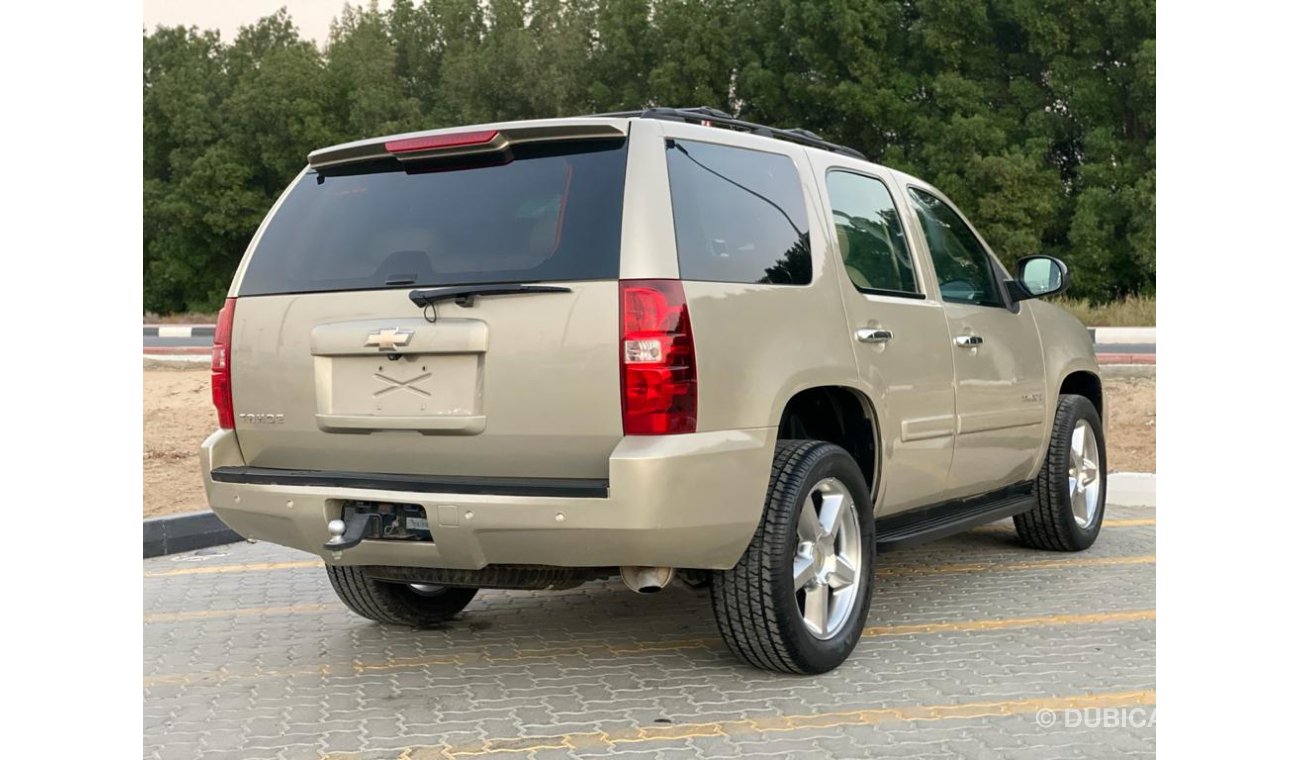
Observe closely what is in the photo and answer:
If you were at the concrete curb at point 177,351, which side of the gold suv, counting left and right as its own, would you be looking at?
left

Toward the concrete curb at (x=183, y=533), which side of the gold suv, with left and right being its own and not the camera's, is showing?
left

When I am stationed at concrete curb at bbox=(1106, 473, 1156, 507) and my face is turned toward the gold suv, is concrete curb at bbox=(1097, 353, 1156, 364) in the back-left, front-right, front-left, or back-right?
back-right

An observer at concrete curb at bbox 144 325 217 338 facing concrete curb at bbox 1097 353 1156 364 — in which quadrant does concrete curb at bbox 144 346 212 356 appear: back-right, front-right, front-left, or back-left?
front-right

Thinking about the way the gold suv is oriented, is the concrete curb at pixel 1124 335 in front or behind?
in front

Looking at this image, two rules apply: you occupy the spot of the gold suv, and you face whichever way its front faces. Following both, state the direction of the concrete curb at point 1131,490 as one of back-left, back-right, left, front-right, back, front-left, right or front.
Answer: front

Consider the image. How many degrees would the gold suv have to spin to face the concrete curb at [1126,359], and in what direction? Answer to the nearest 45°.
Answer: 0° — it already faces it

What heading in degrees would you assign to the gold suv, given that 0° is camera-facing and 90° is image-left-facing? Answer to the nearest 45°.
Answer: approximately 225°

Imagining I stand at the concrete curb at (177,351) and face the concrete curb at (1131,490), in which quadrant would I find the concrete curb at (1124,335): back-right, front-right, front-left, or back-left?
front-left

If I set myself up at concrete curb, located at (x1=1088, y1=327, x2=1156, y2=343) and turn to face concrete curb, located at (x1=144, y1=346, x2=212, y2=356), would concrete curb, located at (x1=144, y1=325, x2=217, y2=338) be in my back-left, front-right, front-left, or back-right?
front-right

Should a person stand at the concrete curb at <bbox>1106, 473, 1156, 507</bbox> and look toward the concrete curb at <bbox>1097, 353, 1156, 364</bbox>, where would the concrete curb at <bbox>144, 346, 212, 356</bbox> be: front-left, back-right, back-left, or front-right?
front-left

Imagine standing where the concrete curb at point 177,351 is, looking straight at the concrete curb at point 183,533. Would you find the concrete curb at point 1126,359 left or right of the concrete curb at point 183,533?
left
